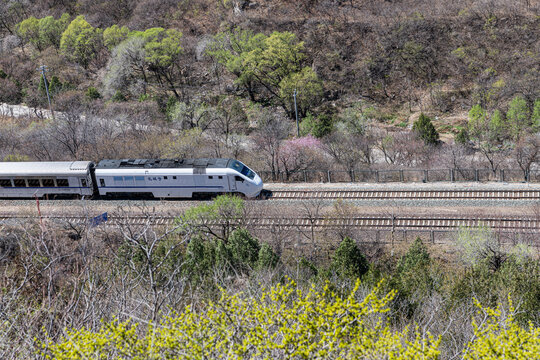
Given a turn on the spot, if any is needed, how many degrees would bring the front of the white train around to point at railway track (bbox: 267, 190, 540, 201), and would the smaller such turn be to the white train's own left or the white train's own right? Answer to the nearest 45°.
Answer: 0° — it already faces it

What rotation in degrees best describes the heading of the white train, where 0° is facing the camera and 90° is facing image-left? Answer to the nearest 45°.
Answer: approximately 270°

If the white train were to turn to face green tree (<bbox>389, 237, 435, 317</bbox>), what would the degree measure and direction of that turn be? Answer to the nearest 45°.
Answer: approximately 45° to its right

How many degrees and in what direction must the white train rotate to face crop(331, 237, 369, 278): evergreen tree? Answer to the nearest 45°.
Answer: approximately 45° to its right

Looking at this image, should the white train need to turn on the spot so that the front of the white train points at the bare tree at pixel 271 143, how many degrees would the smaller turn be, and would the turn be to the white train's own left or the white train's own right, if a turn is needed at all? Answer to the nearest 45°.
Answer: approximately 45° to the white train's own left

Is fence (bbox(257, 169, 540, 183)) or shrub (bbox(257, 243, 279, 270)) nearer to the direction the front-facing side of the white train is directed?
the fence

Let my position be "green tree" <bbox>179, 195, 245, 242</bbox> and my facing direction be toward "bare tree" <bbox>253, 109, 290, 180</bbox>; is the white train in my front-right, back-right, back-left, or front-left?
front-left

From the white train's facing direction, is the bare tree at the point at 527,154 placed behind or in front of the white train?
in front

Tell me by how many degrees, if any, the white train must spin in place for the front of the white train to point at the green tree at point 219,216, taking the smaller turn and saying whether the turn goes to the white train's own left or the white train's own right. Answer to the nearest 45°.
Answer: approximately 45° to the white train's own right

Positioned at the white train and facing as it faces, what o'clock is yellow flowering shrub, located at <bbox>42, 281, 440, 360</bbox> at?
The yellow flowering shrub is roughly at 3 o'clock from the white train.

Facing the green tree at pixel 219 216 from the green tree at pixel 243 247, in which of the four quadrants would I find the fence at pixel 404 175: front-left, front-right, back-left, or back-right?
front-right

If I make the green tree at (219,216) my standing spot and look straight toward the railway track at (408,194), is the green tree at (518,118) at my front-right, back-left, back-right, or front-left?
front-left

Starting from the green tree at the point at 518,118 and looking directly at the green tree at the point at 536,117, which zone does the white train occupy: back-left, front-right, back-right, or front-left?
back-right

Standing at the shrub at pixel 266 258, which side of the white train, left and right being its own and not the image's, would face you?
right
